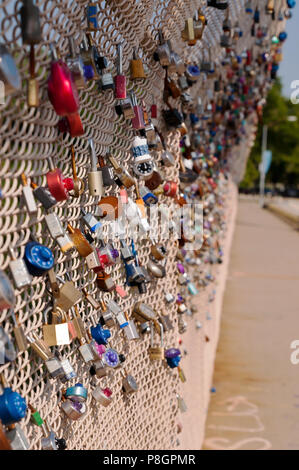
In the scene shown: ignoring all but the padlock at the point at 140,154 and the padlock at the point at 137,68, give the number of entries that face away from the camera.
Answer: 0

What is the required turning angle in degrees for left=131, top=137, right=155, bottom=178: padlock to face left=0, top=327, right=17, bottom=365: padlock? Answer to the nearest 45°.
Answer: approximately 45° to its right

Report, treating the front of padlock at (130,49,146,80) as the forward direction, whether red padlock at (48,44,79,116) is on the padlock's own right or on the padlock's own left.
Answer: on the padlock's own right

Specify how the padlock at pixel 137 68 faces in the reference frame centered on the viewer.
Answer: facing the viewer and to the right of the viewer

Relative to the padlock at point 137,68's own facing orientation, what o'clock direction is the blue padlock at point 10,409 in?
The blue padlock is roughly at 2 o'clock from the padlock.

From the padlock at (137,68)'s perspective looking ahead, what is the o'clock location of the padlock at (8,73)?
the padlock at (8,73) is roughly at 2 o'clock from the padlock at (137,68).

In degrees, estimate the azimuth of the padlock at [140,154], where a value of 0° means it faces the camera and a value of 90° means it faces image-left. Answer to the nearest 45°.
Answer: approximately 315°

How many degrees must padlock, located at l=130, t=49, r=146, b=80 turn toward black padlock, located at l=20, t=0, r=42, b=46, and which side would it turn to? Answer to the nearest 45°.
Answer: approximately 45° to its right

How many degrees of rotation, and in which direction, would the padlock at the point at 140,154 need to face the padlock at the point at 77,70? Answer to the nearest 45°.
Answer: approximately 45° to its right
